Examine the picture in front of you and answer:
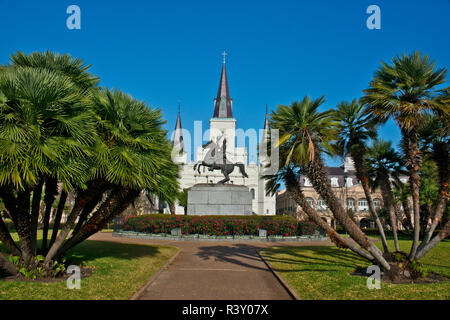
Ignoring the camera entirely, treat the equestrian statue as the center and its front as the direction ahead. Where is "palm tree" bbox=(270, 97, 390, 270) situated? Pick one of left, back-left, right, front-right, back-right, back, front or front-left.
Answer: left

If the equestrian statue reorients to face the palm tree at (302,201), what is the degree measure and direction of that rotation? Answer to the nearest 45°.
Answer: approximately 90° to its left

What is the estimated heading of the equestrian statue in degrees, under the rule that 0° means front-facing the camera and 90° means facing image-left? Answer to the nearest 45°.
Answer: approximately 90°

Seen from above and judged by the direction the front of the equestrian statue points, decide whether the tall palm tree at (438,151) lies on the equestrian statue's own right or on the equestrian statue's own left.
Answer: on the equestrian statue's own left

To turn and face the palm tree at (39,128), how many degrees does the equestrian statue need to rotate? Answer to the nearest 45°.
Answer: approximately 90° to its left

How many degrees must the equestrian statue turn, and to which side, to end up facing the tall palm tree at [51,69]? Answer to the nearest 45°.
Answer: approximately 90° to its left

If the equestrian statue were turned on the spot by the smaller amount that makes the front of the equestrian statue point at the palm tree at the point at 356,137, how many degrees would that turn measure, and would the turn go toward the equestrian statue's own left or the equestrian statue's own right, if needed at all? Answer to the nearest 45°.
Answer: approximately 90° to the equestrian statue's own left
